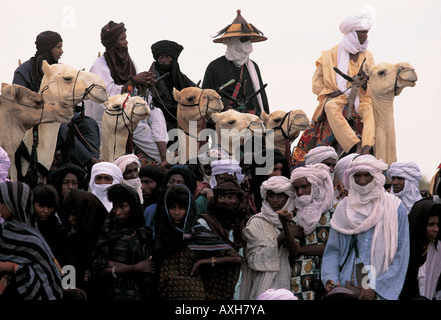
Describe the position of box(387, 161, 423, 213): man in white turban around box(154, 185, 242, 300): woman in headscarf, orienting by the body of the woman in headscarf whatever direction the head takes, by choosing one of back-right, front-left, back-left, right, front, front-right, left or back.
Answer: back-left

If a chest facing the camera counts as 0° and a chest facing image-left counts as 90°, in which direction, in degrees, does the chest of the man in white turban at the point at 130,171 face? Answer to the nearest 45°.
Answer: approximately 315°

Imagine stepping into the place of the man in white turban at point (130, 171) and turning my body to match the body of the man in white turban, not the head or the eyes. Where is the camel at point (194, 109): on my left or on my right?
on my left

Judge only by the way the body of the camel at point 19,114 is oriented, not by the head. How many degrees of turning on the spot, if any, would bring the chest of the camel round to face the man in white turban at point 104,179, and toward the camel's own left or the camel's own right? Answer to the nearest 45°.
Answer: approximately 45° to the camel's own right

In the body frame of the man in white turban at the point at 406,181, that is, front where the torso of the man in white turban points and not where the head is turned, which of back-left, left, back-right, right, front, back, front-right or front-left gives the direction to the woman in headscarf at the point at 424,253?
front-left
